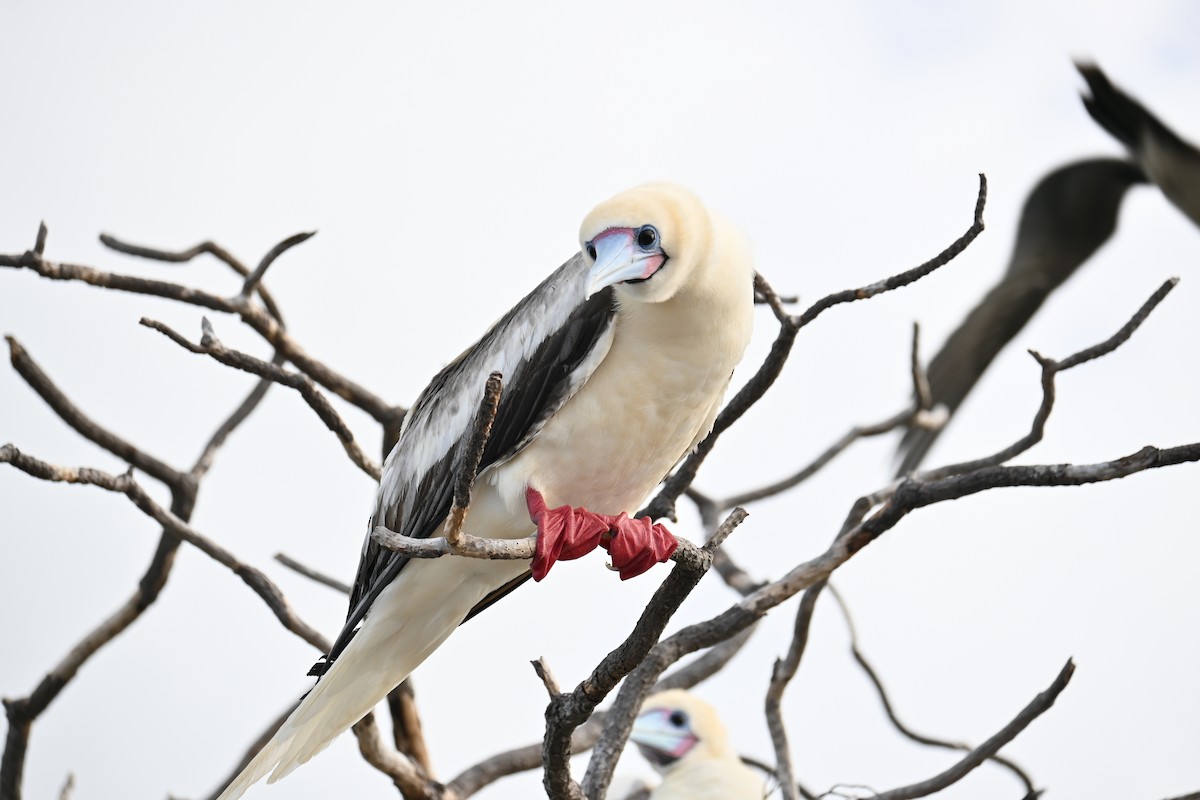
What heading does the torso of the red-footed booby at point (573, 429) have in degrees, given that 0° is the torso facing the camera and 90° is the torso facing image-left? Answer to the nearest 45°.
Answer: approximately 315°

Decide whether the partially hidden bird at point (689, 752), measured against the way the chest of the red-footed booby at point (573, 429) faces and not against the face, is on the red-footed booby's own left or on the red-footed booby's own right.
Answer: on the red-footed booby's own left

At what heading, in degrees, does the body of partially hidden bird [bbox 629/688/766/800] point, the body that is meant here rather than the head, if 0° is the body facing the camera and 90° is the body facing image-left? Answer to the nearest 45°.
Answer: approximately 45°
